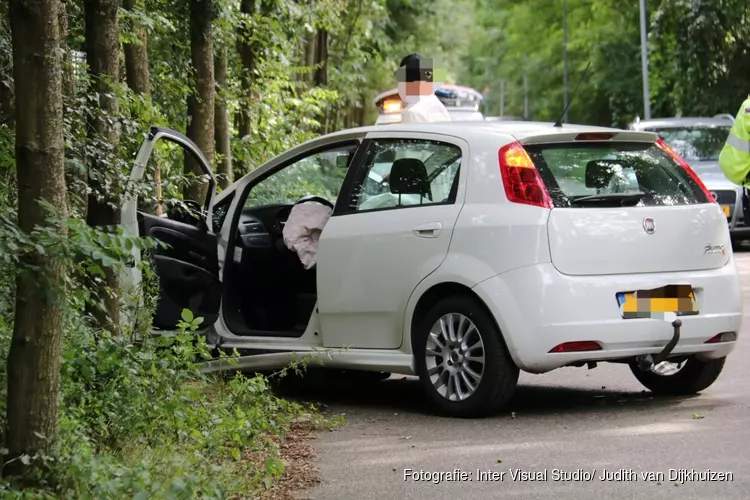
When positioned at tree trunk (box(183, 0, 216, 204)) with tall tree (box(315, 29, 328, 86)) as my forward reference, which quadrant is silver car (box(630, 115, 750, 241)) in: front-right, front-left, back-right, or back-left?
front-right

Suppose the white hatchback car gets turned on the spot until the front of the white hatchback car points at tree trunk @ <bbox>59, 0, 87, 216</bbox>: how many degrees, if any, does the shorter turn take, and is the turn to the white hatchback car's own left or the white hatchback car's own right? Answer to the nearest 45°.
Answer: approximately 45° to the white hatchback car's own left

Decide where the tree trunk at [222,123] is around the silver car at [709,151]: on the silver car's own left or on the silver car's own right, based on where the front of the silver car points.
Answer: on the silver car's own right

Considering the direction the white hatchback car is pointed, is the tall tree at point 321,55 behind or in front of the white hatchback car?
in front

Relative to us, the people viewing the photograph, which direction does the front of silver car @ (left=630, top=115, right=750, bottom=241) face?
facing the viewer and to the right of the viewer

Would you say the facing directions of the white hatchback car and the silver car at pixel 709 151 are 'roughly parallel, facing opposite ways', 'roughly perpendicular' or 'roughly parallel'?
roughly parallel, facing opposite ways

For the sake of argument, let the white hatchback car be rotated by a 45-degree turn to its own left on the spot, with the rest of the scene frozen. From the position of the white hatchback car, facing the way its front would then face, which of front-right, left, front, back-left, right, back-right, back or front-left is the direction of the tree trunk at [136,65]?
front-right

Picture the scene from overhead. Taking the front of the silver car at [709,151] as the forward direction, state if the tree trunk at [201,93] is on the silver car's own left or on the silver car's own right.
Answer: on the silver car's own right

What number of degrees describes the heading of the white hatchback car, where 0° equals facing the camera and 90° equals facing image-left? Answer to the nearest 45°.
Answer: approximately 135°

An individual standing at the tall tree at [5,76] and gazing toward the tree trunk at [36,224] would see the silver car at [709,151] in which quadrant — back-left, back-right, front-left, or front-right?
back-left

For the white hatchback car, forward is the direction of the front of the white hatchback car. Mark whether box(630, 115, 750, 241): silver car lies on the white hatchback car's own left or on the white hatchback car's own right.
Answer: on the white hatchback car's own right
